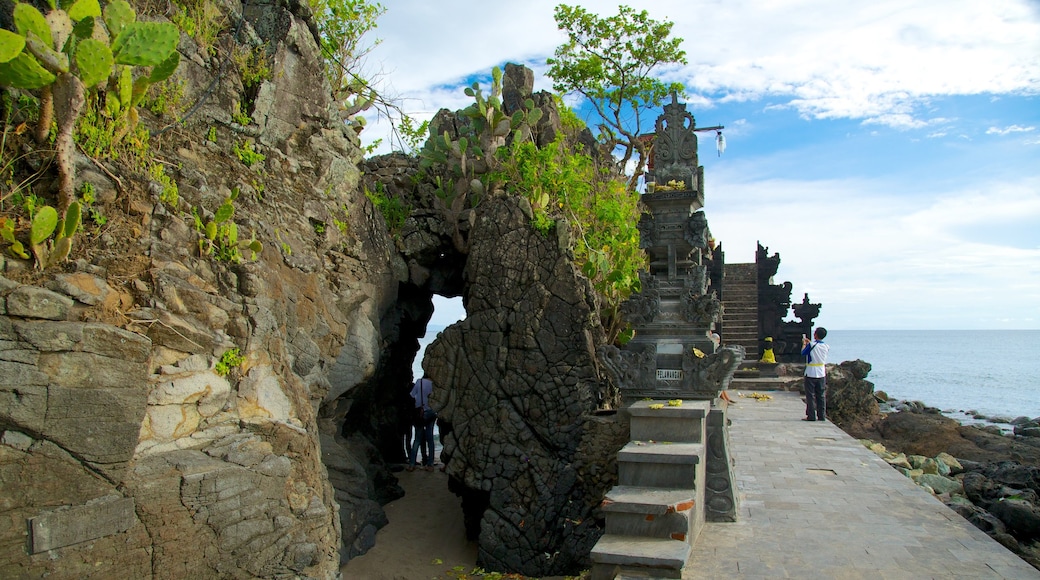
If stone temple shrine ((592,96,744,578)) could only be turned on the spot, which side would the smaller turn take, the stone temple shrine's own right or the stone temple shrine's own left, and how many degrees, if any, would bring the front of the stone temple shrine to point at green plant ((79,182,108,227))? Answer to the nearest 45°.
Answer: approximately 45° to the stone temple shrine's own right

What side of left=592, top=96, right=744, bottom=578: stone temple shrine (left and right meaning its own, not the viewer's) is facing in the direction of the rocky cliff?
right

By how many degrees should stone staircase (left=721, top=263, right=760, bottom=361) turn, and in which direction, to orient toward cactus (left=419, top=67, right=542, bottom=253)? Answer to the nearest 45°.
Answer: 0° — it already faces it

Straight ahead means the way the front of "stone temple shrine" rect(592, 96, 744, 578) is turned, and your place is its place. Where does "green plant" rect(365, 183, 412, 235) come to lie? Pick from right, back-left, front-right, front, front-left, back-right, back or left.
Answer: back-right

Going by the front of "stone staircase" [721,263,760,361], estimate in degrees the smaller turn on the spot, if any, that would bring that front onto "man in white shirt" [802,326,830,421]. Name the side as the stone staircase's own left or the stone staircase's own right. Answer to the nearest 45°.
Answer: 0° — it already faces them

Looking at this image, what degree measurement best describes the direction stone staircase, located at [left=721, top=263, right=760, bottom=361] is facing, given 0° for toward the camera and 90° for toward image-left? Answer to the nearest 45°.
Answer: approximately 0°

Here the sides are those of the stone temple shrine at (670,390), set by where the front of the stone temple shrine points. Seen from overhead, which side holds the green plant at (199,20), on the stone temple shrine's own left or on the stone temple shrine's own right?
on the stone temple shrine's own right

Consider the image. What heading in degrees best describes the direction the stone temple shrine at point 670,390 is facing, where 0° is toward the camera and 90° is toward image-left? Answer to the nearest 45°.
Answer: approximately 0°

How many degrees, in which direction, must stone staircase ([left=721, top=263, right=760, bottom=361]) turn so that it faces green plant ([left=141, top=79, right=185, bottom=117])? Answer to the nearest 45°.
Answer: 0° — it already faces it

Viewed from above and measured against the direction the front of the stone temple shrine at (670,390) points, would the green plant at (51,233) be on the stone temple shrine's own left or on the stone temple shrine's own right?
on the stone temple shrine's own right

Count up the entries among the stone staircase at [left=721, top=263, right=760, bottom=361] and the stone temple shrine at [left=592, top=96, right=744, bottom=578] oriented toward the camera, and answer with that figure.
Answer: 2

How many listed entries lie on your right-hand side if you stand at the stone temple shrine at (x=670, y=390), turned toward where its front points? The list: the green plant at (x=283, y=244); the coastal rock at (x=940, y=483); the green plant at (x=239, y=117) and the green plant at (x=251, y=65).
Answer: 3
